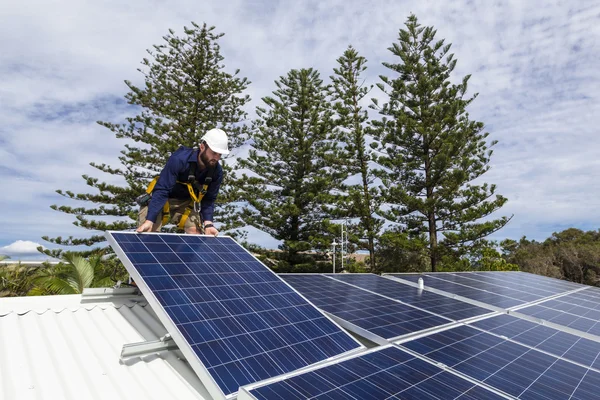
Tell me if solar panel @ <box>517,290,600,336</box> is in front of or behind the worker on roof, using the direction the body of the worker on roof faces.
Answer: in front

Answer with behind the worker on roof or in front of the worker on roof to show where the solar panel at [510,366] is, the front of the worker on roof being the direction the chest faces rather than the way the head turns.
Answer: in front

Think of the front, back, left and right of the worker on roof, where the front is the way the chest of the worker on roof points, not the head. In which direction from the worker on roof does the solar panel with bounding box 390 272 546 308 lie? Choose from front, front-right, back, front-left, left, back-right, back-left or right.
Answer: front-left

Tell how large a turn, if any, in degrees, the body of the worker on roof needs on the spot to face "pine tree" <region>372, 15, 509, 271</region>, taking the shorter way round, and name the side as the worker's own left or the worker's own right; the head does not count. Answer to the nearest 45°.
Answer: approximately 90° to the worker's own left

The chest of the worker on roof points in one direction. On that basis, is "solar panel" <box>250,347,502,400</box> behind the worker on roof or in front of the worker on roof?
in front

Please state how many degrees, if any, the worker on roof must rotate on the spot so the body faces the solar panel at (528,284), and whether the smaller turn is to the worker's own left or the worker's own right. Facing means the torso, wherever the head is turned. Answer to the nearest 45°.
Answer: approximately 45° to the worker's own left

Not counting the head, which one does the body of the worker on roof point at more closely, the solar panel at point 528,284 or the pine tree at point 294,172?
the solar panel

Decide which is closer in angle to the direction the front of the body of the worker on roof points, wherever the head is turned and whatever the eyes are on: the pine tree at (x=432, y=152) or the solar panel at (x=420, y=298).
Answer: the solar panel
